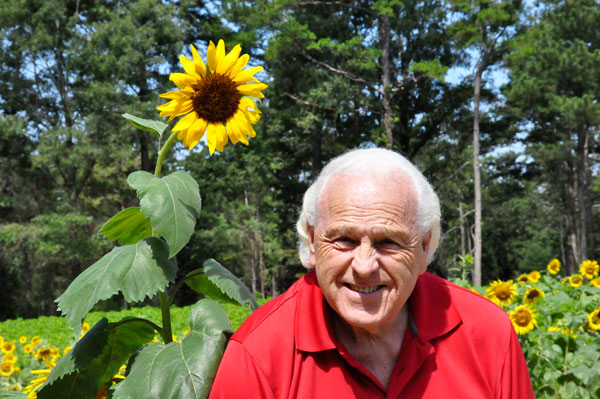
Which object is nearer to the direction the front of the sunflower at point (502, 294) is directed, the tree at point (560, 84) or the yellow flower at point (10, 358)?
the yellow flower

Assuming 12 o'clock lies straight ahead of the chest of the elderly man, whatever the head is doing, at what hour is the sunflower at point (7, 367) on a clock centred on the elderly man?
The sunflower is roughly at 4 o'clock from the elderly man.

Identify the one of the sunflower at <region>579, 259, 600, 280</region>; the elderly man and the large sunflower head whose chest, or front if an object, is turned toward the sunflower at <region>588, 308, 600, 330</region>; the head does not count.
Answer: the sunflower at <region>579, 259, 600, 280</region>

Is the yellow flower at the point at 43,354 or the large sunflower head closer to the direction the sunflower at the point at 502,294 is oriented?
the large sunflower head

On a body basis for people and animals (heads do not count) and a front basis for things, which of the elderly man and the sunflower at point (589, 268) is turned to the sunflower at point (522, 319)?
the sunflower at point (589, 268)

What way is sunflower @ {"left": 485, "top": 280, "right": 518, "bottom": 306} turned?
toward the camera

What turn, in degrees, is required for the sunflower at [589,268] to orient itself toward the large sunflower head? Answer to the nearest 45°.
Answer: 0° — it already faces it

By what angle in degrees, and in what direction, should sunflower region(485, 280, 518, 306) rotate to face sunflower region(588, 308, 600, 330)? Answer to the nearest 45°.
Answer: approximately 90° to its left

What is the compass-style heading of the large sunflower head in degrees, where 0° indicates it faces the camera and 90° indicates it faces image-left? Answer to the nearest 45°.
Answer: approximately 0°

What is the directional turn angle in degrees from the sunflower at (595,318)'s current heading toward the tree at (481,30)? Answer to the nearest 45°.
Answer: approximately 180°

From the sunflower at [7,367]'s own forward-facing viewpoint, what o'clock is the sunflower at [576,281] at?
the sunflower at [576,281] is roughly at 9 o'clock from the sunflower at [7,367].

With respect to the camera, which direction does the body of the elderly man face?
toward the camera
